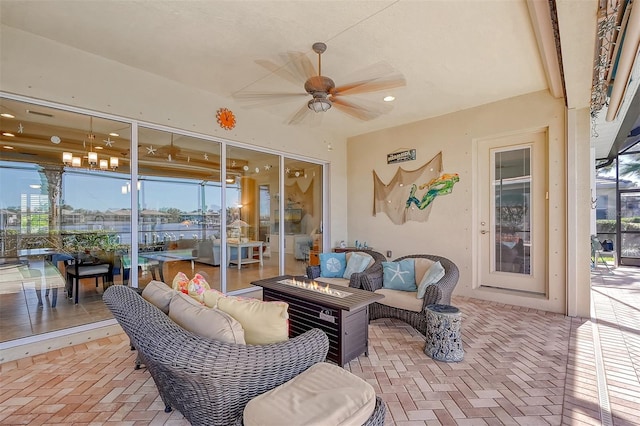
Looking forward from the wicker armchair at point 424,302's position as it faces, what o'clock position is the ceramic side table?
The ceramic side table is roughly at 10 o'clock from the wicker armchair.

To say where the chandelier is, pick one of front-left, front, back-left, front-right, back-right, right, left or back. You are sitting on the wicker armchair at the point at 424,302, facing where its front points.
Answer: front-right

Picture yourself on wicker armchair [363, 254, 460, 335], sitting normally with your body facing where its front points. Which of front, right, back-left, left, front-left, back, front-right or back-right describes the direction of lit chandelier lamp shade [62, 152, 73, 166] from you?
front-right

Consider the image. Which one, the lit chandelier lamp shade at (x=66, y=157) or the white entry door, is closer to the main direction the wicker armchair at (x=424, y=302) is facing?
the lit chandelier lamp shade

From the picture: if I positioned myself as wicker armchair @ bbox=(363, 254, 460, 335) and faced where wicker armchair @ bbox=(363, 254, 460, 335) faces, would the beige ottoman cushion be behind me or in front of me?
in front

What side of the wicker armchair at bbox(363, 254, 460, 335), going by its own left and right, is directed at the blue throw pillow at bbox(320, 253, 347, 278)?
right

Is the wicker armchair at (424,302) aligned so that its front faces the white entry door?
no

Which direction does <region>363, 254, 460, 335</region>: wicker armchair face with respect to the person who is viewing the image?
facing the viewer and to the left of the viewer

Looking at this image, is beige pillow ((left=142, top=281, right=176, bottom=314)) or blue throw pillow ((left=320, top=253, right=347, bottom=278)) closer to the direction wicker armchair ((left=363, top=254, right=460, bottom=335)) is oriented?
the beige pillow

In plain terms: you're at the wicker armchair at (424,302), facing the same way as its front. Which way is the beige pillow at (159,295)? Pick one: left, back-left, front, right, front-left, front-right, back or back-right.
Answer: front

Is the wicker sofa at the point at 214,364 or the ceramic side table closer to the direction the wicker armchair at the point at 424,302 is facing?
the wicker sofa

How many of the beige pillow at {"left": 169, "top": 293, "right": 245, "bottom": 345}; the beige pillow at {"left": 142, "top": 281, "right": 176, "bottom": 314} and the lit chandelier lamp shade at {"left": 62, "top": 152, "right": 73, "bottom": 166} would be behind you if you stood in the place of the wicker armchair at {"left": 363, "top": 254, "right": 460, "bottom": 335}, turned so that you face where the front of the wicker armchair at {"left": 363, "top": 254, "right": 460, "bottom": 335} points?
0

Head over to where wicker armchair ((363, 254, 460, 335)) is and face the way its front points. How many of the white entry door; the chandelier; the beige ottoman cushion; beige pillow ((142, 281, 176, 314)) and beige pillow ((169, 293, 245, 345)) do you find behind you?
1
